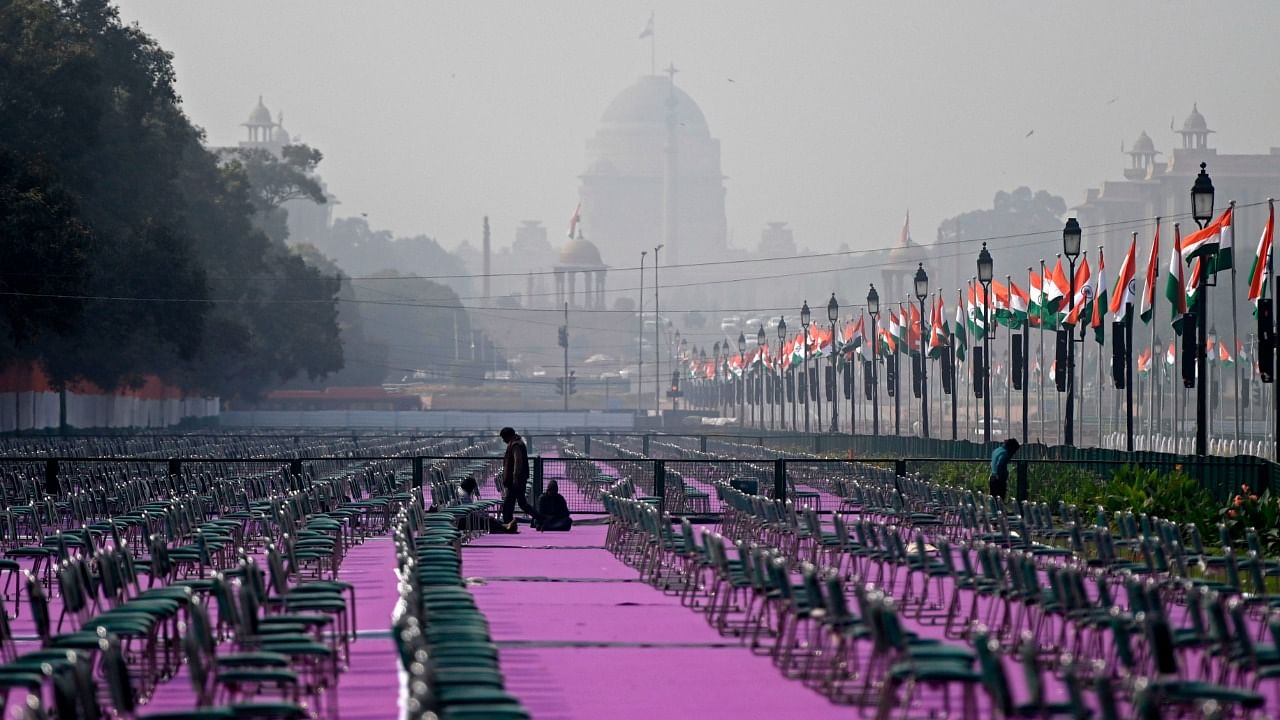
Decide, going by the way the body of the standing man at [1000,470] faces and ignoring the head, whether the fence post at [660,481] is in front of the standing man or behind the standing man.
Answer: behind

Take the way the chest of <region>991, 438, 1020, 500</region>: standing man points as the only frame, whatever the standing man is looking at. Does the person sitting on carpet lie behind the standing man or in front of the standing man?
behind

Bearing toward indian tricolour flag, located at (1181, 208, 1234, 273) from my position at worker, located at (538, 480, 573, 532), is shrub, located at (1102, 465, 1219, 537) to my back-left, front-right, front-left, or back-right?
front-right

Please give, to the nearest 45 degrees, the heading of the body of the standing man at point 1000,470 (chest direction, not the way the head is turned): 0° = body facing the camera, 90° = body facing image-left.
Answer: approximately 270°

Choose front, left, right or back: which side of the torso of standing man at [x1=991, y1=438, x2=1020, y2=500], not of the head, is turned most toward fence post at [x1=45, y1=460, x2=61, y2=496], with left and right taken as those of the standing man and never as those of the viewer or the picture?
back

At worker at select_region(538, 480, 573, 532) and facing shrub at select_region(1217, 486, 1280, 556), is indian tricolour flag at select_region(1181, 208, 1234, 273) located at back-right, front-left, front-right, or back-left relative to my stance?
front-left

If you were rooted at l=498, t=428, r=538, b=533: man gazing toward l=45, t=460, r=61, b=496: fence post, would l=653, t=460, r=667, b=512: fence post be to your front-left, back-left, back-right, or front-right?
back-right

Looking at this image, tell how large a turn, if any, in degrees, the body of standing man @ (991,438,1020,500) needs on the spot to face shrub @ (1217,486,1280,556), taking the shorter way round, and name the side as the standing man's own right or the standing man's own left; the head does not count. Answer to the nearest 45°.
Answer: approximately 45° to the standing man's own right
